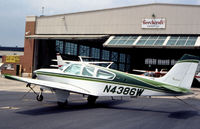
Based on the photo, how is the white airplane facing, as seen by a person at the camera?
facing away from the viewer and to the left of the viewer

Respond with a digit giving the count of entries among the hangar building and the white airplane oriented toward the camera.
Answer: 1

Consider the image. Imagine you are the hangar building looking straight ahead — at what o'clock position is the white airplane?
The white airplane is roughly at 12 o'clock from the hangar building.

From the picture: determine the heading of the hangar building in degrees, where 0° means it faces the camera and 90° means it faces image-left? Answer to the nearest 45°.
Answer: approximately 0°

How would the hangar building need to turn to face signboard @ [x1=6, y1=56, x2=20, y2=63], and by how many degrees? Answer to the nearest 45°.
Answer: approximately 135° to its right

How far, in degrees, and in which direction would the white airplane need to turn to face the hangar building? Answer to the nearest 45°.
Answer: approximately 45° to its right

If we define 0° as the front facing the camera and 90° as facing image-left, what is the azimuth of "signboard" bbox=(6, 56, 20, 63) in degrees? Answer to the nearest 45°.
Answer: approximately 0°

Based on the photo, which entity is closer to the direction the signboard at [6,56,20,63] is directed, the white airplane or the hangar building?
the white airplane
